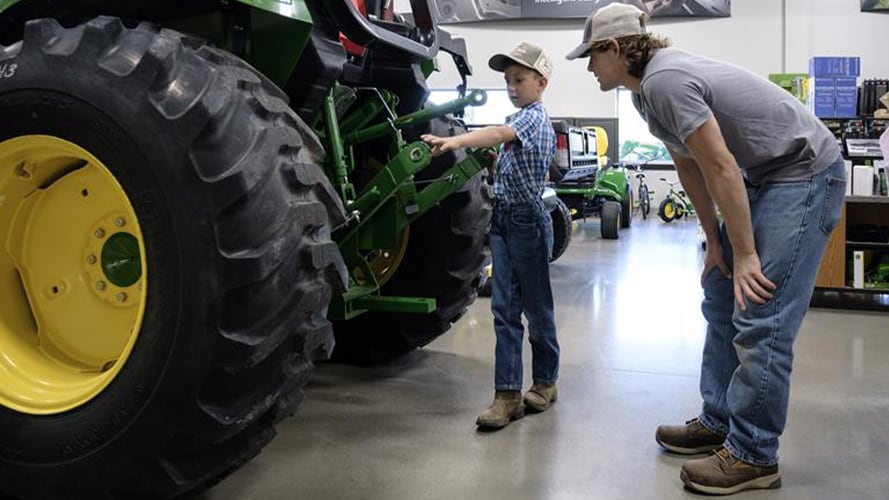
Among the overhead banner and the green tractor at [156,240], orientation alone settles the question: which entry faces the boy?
the overhead banner

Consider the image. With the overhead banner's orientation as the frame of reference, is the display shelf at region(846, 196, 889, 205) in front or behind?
in front

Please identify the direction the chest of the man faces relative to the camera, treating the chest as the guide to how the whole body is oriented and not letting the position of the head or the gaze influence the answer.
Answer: to the viewer's left

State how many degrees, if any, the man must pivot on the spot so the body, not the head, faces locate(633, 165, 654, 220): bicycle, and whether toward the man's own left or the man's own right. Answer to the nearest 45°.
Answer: approximately 90° to the man's own right

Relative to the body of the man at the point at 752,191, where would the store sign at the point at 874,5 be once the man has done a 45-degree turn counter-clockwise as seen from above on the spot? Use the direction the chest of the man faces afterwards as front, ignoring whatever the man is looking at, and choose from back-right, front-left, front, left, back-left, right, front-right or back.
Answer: back-right

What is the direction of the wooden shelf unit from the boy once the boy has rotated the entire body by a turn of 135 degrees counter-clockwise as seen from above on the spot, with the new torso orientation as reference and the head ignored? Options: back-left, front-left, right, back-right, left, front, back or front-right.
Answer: front-left

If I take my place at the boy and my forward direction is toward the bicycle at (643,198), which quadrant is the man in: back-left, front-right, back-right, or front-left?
back-right

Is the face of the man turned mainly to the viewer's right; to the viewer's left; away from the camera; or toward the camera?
to the viewer's left

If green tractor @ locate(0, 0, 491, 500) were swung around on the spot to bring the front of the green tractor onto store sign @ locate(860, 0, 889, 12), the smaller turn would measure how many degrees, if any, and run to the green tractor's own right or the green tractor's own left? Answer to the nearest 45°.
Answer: approximately 90° to the green tractor's own right

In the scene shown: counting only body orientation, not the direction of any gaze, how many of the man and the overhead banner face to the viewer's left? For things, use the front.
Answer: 1

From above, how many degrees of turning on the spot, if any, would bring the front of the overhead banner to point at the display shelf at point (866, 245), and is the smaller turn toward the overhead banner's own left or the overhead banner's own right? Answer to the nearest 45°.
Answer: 0° — it already faces it

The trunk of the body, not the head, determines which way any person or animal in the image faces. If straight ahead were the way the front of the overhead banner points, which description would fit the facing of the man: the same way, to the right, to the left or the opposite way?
to the right
